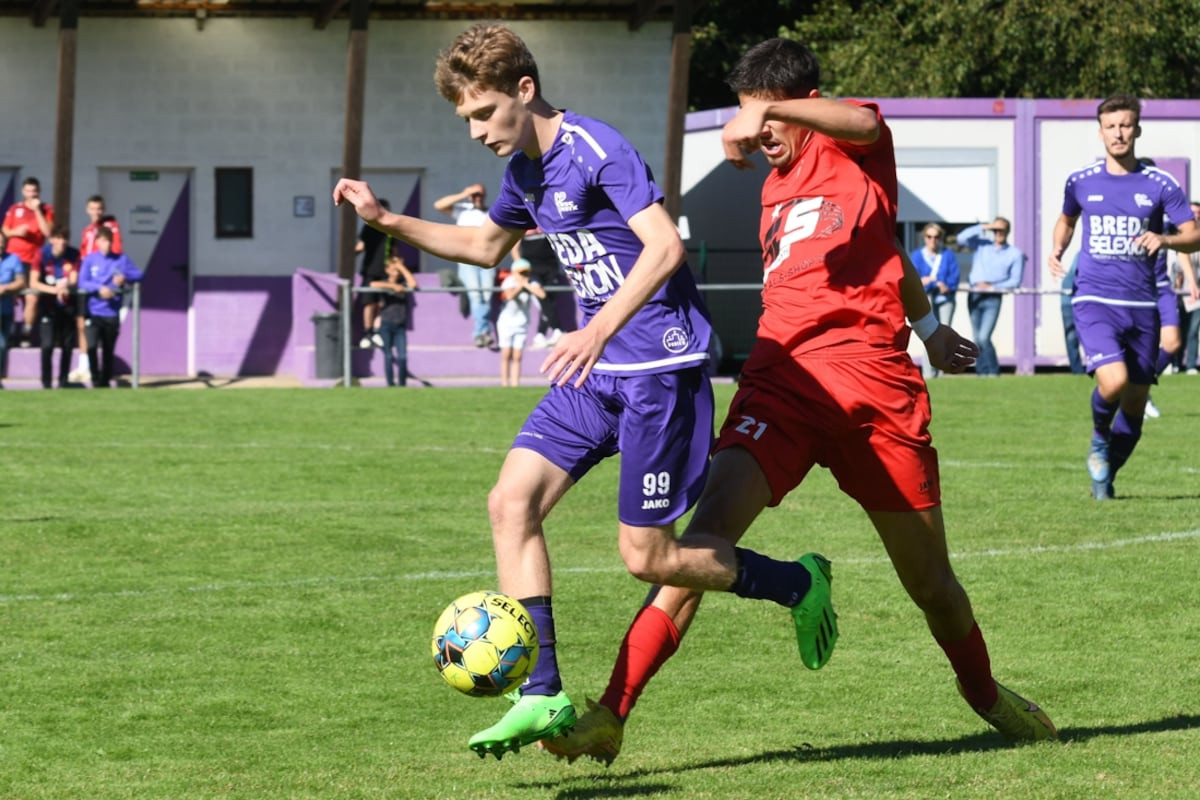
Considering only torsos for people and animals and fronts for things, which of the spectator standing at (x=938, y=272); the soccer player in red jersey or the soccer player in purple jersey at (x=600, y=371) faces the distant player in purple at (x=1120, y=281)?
the spectator standing

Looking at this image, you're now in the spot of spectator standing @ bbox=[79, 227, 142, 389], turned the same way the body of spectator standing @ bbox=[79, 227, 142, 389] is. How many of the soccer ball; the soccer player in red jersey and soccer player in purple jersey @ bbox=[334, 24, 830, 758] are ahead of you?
3

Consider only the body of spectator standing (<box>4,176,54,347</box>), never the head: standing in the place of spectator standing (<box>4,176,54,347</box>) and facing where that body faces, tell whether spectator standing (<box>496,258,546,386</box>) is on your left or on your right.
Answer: on your left

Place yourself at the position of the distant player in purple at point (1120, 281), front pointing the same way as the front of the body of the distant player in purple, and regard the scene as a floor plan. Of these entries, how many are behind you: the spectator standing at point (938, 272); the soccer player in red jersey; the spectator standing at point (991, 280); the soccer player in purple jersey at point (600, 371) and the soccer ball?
2

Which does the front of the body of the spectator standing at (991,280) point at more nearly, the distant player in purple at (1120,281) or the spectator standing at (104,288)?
the distant player in purple

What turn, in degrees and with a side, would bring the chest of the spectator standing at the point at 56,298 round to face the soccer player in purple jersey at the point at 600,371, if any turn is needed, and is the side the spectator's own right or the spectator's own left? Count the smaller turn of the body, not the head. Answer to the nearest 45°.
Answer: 0° — they already face them

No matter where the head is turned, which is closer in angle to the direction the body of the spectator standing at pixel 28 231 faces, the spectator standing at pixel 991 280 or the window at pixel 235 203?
the spectator standing

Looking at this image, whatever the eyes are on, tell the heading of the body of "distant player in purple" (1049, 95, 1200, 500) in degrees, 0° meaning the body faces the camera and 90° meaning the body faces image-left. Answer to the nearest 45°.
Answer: approximately 0°
